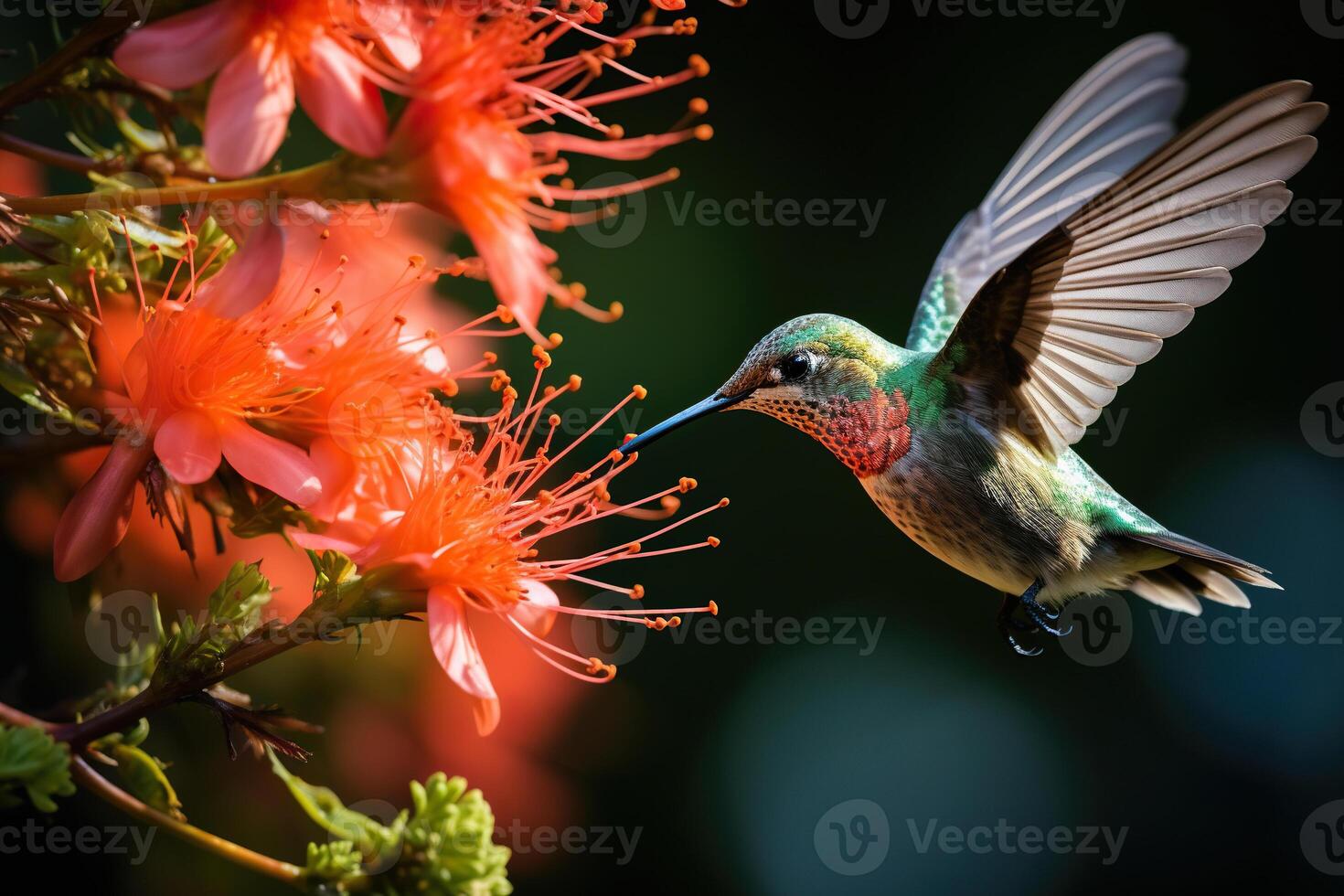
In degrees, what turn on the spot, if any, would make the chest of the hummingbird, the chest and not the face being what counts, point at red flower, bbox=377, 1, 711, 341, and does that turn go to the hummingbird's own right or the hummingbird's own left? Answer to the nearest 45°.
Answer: approximately 45° to the hummingbird's own left

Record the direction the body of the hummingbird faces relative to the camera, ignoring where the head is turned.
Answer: to the viewer's left

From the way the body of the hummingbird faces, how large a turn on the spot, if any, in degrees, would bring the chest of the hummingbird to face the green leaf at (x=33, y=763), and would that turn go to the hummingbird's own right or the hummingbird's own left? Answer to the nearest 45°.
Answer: approximately 45° to the hummingbird's own left

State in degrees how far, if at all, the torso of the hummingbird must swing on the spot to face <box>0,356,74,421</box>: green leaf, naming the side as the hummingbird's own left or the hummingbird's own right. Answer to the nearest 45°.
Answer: approximately 45° to the hummingbird's own left

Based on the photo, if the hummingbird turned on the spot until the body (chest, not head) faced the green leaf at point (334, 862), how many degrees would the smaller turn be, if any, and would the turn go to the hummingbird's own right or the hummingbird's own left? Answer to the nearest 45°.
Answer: approximately 45° to the hummingbird's own left

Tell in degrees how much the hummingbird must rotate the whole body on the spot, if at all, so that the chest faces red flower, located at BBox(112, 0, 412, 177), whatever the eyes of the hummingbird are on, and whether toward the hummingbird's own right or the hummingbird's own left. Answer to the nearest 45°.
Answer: approximately 45° to the hummingbird's own left

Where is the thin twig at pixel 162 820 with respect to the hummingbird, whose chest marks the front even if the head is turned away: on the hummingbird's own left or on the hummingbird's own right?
on the hummingbird's own left

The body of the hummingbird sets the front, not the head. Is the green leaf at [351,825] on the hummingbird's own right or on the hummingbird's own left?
on the hummingbird's own left

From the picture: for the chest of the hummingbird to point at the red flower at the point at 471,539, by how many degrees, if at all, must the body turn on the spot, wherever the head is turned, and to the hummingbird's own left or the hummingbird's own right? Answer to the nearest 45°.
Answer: approximately 45° to the hummingbird's own left

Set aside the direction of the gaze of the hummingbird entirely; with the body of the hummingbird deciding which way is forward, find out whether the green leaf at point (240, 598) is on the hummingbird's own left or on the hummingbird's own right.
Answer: on the hummingbird's own left
